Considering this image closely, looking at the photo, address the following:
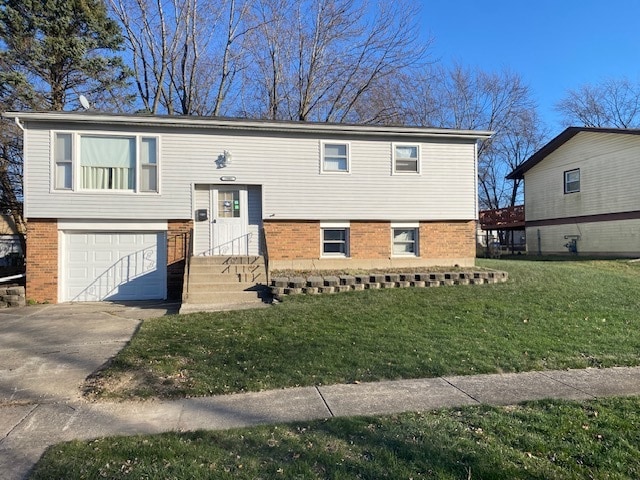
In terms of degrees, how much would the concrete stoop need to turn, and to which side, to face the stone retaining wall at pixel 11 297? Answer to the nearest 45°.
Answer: approximately 90° to its right

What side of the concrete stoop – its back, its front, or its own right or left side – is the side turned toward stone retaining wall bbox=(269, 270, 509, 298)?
left

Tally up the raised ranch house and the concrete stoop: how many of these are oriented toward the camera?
2

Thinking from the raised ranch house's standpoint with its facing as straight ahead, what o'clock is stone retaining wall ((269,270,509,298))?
The stone retaining wall is roughly at 10 o'clock from the raised ranch house.

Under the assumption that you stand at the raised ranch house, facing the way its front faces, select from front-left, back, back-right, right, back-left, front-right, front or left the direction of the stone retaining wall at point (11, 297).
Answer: right

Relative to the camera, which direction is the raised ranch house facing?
toward the camera

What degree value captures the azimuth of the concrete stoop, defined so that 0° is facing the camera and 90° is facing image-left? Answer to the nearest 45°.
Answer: approximately 0°
